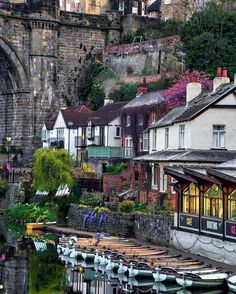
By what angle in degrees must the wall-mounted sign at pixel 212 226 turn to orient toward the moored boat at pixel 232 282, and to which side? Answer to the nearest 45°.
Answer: approximately 45° to its left

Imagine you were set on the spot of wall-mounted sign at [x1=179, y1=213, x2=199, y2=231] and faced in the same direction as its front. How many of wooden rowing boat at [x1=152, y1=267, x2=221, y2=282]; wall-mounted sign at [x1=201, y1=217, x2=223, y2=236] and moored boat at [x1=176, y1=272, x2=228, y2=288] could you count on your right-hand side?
0

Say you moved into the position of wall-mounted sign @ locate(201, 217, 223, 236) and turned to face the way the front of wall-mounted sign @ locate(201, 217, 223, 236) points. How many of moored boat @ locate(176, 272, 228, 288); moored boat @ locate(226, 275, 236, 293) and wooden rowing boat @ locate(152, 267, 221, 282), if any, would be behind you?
0

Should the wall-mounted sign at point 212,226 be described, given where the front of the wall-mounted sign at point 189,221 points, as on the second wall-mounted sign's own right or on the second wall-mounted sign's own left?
on the second wall-mounted sign's own left

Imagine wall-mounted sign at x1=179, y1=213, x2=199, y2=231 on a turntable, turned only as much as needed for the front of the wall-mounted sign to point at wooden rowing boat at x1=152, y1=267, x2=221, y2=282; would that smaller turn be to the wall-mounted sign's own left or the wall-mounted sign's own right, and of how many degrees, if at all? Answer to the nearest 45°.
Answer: approximately 45° to the wall-mounted sign's own left

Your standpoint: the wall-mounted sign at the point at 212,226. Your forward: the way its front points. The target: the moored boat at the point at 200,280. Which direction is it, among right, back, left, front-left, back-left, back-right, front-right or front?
front-left

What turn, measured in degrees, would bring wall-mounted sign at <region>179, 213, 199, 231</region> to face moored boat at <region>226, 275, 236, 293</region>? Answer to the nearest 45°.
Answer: approximately 45° to its left

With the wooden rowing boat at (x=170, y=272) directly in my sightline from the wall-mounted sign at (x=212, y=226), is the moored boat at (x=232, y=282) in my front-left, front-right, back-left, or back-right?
front-left

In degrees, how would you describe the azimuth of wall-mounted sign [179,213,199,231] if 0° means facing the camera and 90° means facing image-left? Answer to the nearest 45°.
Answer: approximately 45°

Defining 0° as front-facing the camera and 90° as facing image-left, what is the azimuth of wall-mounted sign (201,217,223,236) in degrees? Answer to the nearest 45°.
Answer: approximately 45°

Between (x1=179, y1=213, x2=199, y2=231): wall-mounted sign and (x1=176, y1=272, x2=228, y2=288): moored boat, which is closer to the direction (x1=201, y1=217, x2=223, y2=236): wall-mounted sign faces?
the moored boat

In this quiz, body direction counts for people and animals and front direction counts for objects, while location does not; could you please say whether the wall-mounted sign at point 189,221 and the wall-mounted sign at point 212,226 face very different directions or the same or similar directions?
same or similar directions

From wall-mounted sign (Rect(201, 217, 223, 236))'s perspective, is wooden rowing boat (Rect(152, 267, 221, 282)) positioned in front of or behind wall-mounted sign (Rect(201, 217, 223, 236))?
in front
